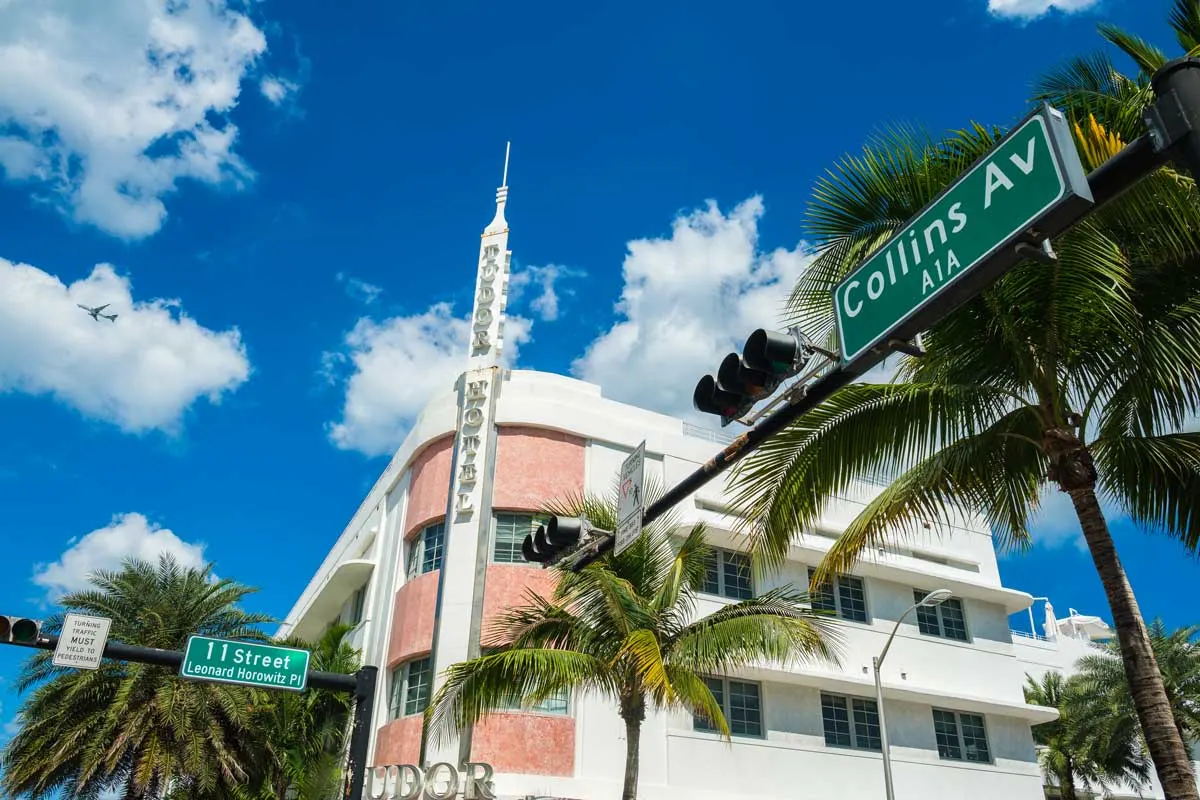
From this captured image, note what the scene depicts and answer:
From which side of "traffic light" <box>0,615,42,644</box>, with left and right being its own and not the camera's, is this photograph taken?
front

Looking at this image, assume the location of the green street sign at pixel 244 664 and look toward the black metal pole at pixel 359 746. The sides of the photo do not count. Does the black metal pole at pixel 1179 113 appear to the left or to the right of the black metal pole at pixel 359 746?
right

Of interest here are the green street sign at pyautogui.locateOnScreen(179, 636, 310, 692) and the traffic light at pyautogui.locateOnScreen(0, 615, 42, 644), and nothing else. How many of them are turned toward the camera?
2

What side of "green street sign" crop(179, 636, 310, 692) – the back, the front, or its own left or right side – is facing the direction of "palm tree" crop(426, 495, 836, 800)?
left

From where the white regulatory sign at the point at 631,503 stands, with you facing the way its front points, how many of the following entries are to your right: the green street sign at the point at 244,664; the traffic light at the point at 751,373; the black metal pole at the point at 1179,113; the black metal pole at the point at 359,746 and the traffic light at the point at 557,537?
3

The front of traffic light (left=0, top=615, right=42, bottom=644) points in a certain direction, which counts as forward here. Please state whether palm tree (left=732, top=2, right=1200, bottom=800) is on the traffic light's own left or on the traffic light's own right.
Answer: on the traffic light's own left

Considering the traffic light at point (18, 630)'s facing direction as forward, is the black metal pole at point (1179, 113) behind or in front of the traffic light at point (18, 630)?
in front

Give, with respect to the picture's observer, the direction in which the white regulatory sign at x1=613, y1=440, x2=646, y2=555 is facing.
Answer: facing the viewer and to the left of the viewer

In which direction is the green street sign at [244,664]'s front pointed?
toward the camera

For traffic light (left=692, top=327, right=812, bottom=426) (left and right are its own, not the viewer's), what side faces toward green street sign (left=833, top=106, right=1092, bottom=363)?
left

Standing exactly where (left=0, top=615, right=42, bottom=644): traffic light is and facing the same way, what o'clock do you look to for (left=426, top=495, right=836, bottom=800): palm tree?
The palm tree is roughly at 9 o'clock from the traffic light.

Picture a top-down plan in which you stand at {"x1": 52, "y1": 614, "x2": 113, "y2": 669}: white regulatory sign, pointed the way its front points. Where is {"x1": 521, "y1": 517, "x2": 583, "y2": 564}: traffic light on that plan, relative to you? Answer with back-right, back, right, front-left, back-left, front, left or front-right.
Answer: front-left
